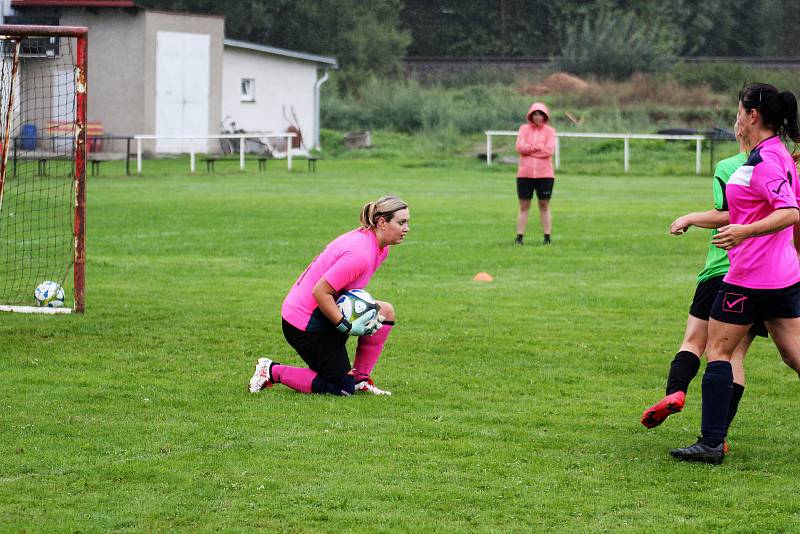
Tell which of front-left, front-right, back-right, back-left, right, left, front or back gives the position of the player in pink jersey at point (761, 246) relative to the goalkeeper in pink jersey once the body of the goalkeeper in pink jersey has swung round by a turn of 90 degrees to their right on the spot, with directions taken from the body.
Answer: front-left

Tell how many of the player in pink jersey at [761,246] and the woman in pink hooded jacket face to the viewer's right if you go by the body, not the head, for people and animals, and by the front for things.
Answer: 0

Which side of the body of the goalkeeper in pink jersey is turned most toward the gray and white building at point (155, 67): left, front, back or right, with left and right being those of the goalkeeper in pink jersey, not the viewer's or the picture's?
left

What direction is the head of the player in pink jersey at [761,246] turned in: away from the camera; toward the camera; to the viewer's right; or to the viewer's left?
to the viewer's left

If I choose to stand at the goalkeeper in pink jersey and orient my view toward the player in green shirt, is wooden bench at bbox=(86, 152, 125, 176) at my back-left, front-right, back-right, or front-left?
back-left

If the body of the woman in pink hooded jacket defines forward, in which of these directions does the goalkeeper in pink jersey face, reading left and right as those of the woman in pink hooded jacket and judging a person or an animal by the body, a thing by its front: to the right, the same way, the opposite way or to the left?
to the left

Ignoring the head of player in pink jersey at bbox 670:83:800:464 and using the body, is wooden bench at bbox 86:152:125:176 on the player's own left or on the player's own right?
on the player's own right

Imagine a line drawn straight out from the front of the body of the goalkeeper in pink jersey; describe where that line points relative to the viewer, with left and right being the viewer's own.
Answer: facing to the right of the viewer

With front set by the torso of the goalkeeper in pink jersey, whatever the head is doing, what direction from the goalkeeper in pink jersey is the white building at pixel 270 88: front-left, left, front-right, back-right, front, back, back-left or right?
left

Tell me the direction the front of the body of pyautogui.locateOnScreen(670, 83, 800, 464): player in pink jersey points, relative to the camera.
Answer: to the viewer's left

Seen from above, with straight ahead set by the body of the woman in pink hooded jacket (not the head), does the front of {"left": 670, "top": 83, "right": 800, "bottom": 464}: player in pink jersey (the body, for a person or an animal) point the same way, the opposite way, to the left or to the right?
to the right

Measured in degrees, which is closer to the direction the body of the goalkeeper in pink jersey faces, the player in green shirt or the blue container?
the player in green shirt

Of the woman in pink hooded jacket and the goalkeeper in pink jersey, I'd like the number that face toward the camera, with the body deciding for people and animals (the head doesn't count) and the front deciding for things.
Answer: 1
